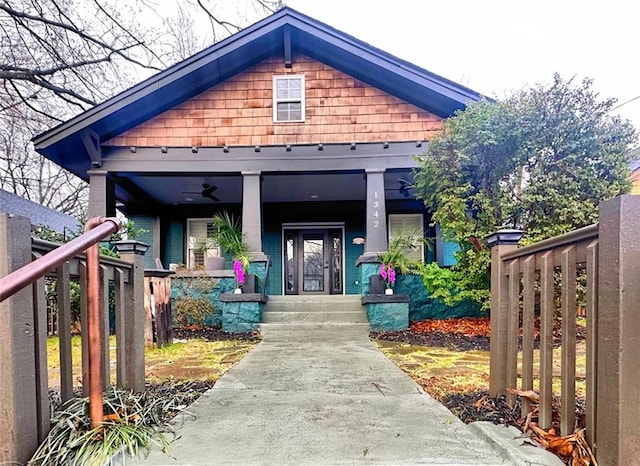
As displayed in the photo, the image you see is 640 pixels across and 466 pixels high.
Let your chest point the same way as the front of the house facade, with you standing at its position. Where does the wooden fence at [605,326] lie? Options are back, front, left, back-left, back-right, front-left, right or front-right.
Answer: front

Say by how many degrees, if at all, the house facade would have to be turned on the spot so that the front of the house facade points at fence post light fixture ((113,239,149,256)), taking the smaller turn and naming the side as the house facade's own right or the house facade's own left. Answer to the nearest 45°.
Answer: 0° — it already faces it

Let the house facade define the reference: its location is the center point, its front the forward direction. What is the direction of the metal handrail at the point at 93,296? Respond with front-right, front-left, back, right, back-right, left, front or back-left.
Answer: front

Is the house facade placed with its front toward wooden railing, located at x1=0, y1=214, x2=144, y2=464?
yes

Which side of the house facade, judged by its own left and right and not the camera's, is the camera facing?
front

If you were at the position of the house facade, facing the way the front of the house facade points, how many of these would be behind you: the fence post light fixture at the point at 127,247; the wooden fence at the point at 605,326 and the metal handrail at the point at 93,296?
0
